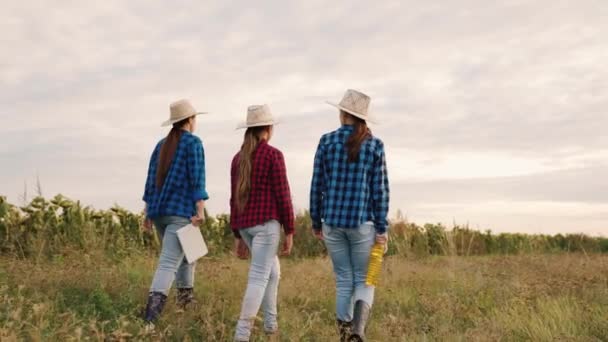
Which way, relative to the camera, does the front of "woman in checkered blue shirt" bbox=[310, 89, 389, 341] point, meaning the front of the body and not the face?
away from the camera

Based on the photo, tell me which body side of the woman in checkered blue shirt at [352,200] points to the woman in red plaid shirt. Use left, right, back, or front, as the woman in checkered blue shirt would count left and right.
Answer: left

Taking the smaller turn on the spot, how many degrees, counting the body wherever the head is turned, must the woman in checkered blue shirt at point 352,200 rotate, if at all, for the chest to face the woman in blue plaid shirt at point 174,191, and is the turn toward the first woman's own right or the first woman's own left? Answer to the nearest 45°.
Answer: approximately 90° to the first woman's own left

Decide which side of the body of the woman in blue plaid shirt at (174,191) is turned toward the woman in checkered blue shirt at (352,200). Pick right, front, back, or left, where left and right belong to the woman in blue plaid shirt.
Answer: right

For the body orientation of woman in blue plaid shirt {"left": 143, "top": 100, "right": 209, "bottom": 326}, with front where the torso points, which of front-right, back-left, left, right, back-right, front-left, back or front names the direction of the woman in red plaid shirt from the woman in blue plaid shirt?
right

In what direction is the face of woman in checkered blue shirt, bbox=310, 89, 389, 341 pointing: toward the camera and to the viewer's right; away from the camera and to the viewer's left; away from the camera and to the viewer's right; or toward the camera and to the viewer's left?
away from the camera and to the viewer's left

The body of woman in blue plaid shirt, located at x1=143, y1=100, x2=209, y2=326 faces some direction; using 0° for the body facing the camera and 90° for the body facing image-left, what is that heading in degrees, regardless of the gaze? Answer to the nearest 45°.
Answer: approximately 225°

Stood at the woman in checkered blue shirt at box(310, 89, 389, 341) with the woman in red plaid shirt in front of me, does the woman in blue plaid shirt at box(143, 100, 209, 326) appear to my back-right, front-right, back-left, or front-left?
front-right

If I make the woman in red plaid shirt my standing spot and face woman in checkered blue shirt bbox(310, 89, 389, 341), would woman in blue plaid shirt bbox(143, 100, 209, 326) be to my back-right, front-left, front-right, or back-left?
back-left

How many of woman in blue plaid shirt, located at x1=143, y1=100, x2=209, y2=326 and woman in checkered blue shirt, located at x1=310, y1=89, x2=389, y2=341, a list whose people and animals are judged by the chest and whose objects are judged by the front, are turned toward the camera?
0
